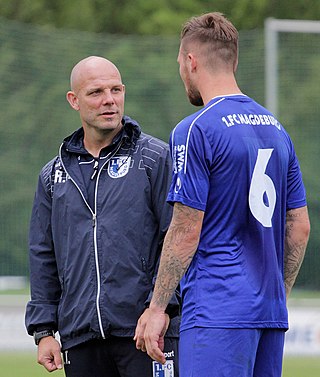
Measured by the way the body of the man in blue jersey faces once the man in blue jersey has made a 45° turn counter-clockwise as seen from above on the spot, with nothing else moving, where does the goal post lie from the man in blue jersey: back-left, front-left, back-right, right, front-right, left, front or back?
right

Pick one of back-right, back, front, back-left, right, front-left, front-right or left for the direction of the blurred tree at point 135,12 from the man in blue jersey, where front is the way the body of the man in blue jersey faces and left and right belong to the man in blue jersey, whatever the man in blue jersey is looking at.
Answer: front-right

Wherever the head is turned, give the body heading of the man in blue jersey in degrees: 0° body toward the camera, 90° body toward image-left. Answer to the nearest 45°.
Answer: approximately 135°

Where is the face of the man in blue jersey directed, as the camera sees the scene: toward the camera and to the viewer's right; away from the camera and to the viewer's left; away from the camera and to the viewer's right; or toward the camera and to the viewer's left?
away from the camera and to the viewer's left
